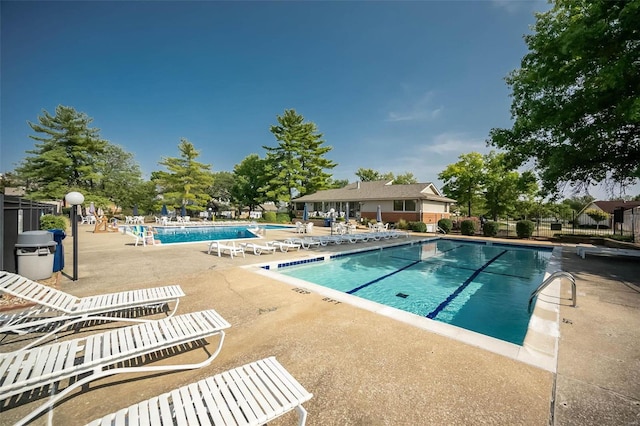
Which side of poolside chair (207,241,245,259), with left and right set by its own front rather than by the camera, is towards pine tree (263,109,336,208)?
left

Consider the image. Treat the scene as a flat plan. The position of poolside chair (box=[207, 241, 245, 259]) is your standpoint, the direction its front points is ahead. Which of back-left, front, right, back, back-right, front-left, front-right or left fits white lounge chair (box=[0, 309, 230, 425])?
front-right

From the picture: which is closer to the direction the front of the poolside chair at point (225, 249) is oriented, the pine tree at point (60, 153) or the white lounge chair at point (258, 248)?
the white lounge chair

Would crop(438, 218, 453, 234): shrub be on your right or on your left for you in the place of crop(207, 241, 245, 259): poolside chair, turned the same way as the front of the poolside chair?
on your left

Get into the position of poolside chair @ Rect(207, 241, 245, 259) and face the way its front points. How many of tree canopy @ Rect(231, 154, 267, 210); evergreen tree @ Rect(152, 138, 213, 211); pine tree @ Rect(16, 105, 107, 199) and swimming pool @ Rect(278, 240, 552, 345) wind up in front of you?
1

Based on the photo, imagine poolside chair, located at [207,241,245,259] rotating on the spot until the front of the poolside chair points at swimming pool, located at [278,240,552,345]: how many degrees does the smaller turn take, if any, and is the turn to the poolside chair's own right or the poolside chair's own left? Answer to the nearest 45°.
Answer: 0° — it already faces it

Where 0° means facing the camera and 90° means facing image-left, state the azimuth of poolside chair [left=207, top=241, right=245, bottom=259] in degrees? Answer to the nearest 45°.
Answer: approximately 315°

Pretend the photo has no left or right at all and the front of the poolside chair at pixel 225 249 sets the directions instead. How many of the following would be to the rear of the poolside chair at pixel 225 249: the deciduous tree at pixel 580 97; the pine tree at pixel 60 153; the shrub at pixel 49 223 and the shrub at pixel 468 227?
2

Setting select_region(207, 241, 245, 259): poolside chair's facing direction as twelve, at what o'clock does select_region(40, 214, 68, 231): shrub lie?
The shrub is roughly at 6 o'clock from the poolside chair.

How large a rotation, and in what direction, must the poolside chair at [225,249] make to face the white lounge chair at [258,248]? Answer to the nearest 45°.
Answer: approximately 45° to its left

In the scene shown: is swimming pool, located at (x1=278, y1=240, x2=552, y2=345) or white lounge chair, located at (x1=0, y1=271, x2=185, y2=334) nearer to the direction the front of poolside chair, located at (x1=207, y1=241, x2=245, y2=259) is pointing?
the swimming pool
